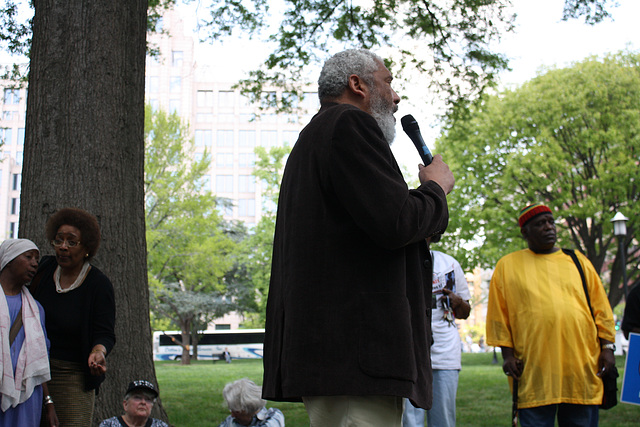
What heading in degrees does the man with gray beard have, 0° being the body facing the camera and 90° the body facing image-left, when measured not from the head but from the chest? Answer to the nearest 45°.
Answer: approximately 270°

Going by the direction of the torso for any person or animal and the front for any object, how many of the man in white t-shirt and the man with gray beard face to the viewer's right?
1

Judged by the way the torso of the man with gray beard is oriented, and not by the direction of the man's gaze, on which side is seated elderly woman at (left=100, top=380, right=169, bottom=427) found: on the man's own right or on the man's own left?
on the man's own left

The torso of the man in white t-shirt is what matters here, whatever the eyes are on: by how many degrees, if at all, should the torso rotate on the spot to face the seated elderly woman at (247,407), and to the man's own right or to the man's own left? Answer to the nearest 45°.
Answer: approximately 45° to the man's own right

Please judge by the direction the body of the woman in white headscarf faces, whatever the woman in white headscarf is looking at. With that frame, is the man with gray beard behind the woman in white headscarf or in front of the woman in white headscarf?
in front

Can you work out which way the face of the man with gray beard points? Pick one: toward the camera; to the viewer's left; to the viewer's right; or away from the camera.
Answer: to the viewer's right

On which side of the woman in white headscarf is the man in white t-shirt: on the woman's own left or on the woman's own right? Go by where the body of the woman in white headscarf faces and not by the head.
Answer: on the woman's own left

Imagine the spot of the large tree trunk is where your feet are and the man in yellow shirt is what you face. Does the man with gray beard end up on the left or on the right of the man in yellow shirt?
right

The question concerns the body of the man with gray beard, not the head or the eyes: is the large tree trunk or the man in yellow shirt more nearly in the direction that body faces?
the man in yellow shirt

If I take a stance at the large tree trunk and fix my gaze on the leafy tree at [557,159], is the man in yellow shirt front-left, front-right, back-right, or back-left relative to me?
front-right

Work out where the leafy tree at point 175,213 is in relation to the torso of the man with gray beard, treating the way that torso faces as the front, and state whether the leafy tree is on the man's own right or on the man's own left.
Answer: on the man's own left
